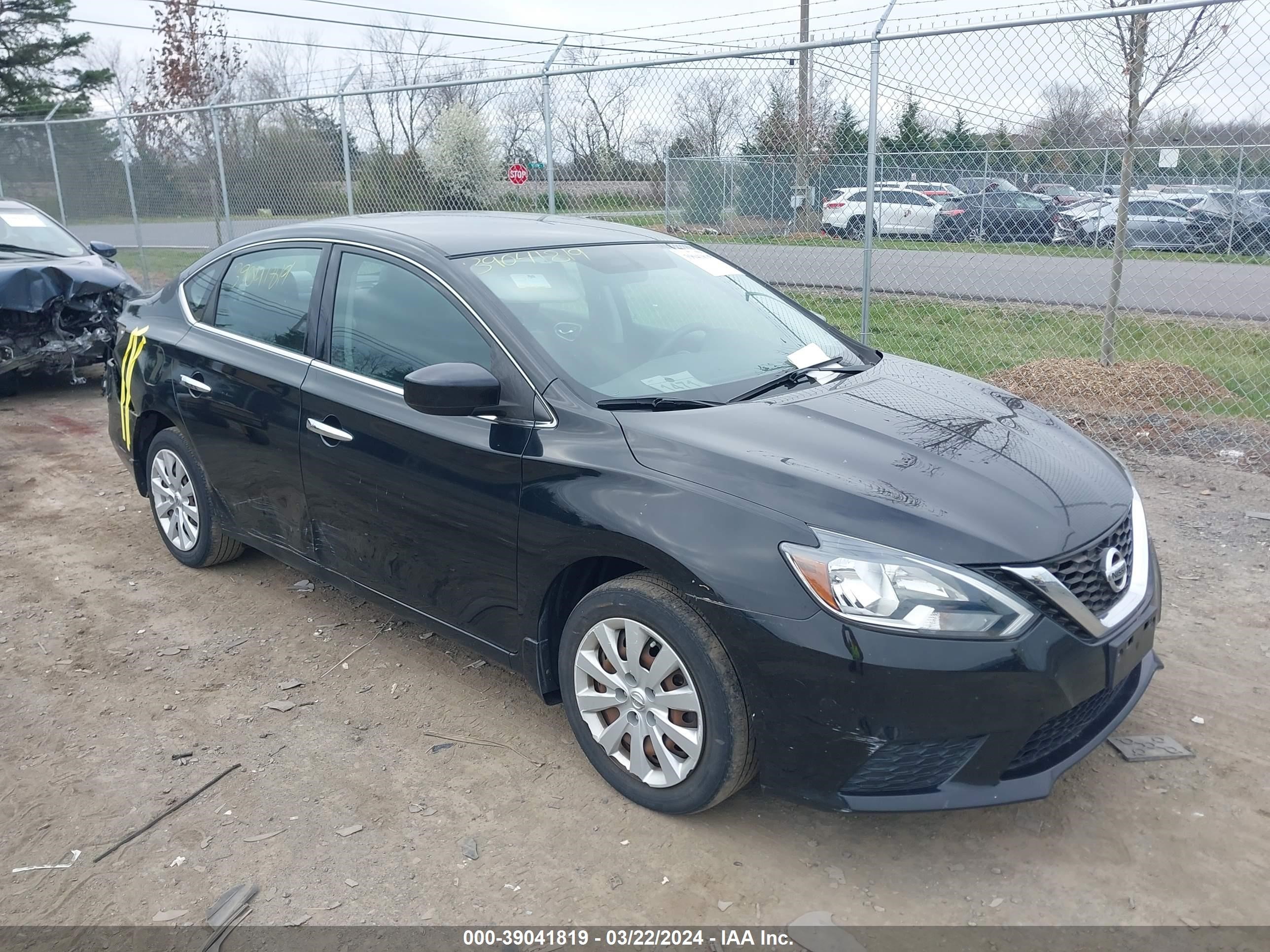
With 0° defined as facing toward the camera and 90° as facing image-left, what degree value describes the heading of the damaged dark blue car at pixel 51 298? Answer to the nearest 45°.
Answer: approximately 315°

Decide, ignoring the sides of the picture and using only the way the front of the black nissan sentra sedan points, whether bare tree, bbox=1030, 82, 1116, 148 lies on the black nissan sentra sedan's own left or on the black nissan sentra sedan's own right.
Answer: on the black nissan sentra sedan's own left

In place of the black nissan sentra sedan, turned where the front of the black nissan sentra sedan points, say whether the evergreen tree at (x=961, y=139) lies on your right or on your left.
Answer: on your left
